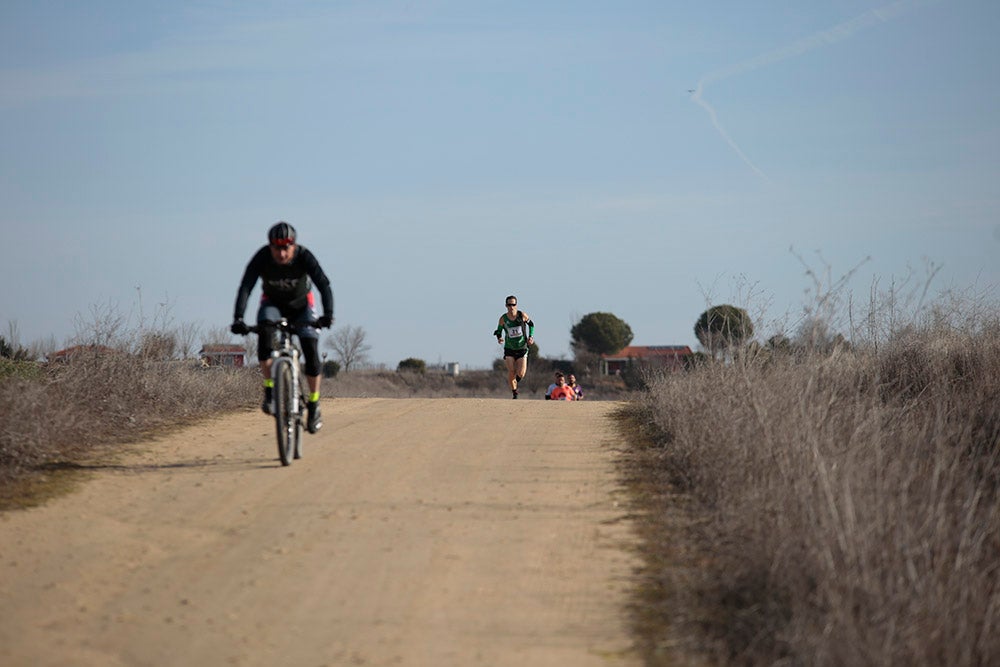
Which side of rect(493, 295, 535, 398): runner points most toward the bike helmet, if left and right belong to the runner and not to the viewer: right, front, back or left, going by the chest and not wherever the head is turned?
front

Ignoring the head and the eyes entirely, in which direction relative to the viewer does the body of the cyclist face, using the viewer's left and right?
facing the viewer

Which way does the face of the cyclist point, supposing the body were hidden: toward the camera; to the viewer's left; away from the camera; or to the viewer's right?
toward the camera

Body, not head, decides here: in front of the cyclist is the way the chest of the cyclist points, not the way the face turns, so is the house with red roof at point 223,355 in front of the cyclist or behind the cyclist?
behind

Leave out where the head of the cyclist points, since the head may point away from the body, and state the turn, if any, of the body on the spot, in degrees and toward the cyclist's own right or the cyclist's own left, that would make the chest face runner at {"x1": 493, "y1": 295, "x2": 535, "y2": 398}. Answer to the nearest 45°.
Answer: approximately 135° to the cyclist's own left

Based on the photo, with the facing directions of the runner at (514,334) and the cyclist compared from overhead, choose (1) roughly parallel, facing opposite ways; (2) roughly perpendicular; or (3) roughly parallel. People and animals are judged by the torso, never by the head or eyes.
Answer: roughly parallel

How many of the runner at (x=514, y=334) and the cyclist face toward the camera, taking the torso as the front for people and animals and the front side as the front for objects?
2

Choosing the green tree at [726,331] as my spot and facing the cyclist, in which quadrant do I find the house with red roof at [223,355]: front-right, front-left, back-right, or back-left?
front-right

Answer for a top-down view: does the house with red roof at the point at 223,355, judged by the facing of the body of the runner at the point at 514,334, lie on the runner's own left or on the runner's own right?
on the runner's own right

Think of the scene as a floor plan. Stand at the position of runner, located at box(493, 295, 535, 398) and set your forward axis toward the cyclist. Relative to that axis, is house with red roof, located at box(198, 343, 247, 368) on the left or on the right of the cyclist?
right
